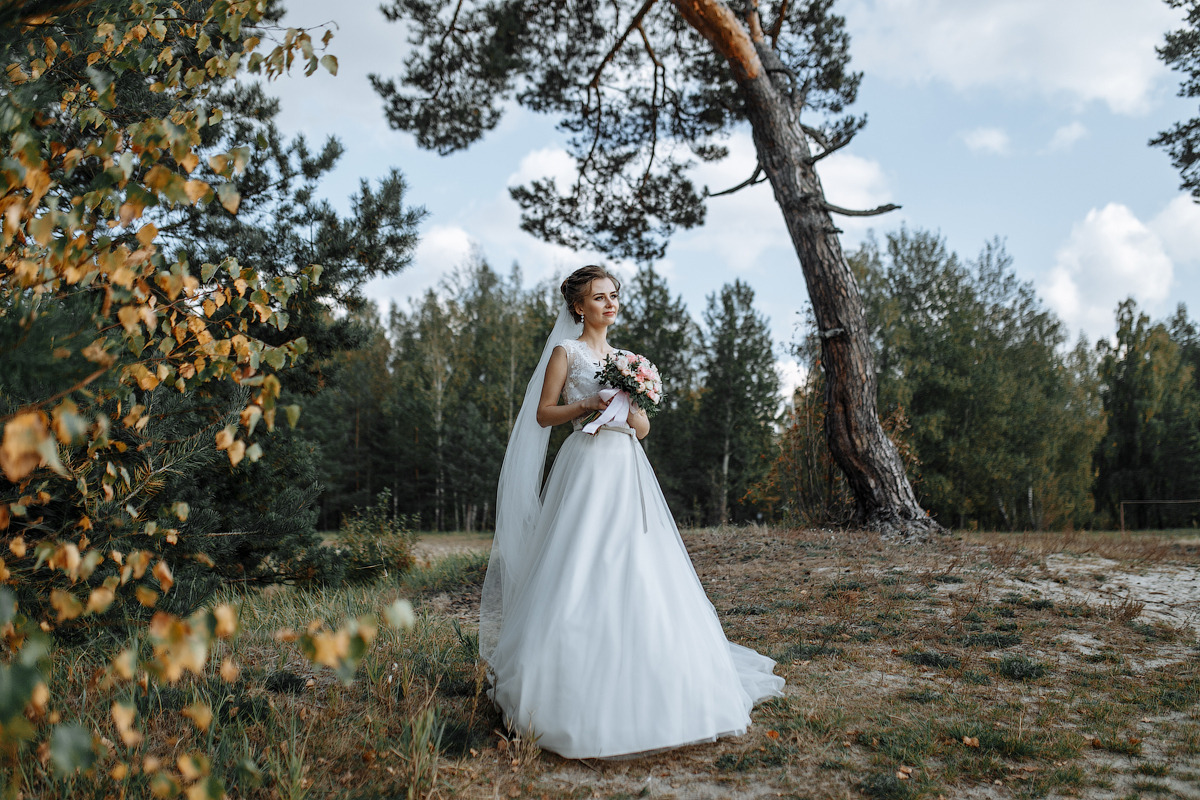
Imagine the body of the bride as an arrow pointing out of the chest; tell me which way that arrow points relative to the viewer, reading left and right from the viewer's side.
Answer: facing the viewer and to the right of the viewer

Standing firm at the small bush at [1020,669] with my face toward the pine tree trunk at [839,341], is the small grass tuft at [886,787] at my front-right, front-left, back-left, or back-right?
back-left

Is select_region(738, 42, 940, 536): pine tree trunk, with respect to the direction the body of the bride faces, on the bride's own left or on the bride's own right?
on the bride's own left

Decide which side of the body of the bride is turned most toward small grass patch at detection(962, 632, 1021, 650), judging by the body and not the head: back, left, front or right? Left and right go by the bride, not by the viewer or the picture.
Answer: left

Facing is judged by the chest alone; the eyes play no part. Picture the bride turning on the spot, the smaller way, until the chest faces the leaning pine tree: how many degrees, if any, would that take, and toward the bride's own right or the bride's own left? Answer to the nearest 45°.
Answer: approximately 135° to the bride's own left

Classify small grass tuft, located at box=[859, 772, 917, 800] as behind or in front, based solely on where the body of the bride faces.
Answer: in front

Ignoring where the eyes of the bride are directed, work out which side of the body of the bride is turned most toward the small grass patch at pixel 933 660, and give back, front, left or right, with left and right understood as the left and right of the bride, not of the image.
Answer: left

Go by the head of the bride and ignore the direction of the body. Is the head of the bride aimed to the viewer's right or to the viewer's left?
to the viewer's right
